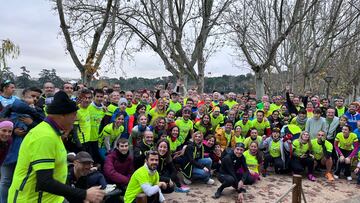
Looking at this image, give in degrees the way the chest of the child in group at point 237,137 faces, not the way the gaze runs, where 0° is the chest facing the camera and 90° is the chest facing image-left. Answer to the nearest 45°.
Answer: approximately 0°

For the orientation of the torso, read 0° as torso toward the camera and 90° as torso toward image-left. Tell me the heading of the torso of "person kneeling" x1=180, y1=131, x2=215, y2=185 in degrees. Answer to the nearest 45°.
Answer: approximately 315°

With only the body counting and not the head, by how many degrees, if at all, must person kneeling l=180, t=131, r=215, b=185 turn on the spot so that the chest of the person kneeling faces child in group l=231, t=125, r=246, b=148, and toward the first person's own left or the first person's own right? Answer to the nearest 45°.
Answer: approximately 90° to the first person's own left

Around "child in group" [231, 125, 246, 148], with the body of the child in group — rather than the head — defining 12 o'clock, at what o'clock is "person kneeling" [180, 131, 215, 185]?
The person kneeling is roughly at 1 o'clock from the child in group.

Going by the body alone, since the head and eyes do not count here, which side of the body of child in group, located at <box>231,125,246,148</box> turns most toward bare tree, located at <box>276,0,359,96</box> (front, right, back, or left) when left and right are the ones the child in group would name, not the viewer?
back

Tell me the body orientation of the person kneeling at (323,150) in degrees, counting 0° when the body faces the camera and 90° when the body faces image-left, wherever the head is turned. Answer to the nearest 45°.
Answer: approximately 0°

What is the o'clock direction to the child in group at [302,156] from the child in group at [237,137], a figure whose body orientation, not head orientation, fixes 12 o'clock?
the child in group at [302,156] is roughly at 9 o'clock from the child in group at [237,137].

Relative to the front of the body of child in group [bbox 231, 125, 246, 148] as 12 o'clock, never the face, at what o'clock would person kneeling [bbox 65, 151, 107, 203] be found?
The person kneeling is roughly at 1 o'clock from the child in group.

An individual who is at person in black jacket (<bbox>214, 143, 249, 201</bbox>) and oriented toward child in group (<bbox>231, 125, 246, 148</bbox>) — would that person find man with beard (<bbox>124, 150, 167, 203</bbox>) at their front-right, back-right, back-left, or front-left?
back-left

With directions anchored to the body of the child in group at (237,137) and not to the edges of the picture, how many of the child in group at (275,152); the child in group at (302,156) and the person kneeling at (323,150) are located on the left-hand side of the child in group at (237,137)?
3
